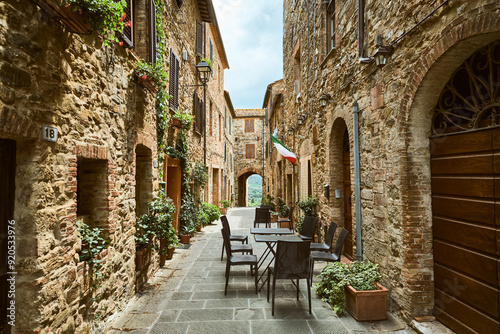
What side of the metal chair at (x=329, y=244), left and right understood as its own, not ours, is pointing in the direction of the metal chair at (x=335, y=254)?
left

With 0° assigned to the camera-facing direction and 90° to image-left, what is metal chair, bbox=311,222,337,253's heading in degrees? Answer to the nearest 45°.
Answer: approximately 90°

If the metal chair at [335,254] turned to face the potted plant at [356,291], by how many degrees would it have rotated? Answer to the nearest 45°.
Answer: approximately 90° to its left

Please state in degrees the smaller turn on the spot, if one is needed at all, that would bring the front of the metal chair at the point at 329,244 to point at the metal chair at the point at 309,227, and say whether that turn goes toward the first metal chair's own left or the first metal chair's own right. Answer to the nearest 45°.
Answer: approximately 45° to the first metal chair's own right

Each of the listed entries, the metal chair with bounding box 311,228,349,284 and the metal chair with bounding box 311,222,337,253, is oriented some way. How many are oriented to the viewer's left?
2

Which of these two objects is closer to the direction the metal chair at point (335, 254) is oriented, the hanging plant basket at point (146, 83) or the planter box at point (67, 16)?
the hanging plant basket

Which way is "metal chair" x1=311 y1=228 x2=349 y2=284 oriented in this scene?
to the viewer's left

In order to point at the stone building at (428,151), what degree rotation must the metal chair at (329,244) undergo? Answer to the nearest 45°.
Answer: approximately 135° to its left

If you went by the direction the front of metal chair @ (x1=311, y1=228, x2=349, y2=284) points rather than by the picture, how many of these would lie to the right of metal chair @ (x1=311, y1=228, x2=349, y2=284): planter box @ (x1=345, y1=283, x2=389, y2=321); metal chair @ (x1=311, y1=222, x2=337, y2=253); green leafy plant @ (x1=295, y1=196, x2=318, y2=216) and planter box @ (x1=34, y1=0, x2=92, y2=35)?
2
